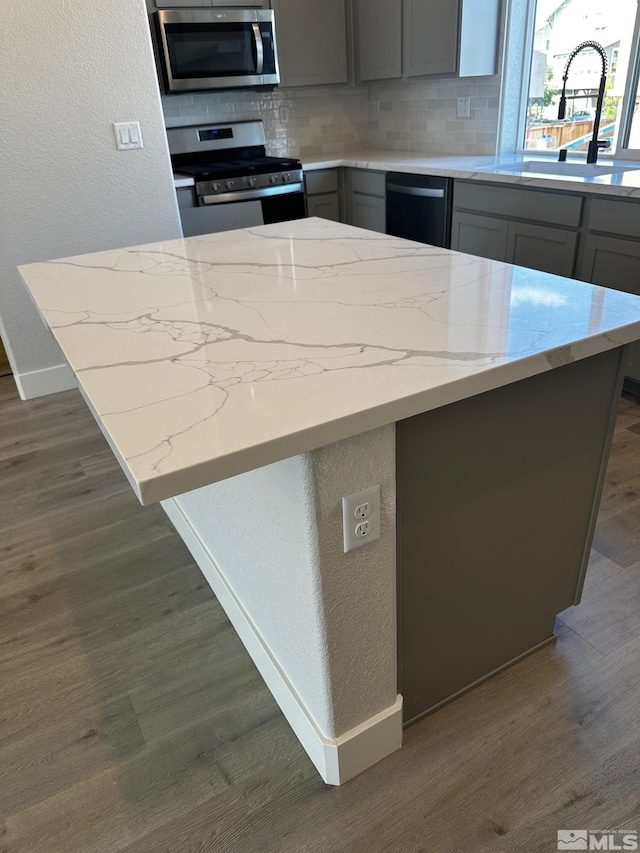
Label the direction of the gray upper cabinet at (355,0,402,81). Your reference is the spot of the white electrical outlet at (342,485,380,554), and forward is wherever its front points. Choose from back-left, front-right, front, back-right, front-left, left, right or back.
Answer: back-left

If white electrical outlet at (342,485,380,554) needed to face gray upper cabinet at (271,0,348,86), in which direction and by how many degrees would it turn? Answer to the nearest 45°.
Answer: approximately 135° to its left

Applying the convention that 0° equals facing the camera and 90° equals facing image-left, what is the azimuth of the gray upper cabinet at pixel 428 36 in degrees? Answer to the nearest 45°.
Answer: approximately 45°

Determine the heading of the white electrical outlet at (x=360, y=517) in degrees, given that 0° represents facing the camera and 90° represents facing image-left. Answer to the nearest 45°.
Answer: approximately 315°

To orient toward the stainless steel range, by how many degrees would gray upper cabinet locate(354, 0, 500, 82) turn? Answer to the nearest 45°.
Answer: approximately 45° to its right

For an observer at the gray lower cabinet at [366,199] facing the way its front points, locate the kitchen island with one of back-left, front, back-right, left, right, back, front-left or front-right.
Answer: front-left

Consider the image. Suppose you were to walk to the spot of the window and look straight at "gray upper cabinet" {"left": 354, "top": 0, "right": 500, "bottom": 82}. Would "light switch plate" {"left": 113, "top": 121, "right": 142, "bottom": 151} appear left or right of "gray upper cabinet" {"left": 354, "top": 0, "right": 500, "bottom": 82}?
left

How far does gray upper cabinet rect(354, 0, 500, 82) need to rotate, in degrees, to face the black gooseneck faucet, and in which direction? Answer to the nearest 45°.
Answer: approximately 90° to its left

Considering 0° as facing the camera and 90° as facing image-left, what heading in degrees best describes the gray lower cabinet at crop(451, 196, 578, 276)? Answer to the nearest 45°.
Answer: approximately 45°
